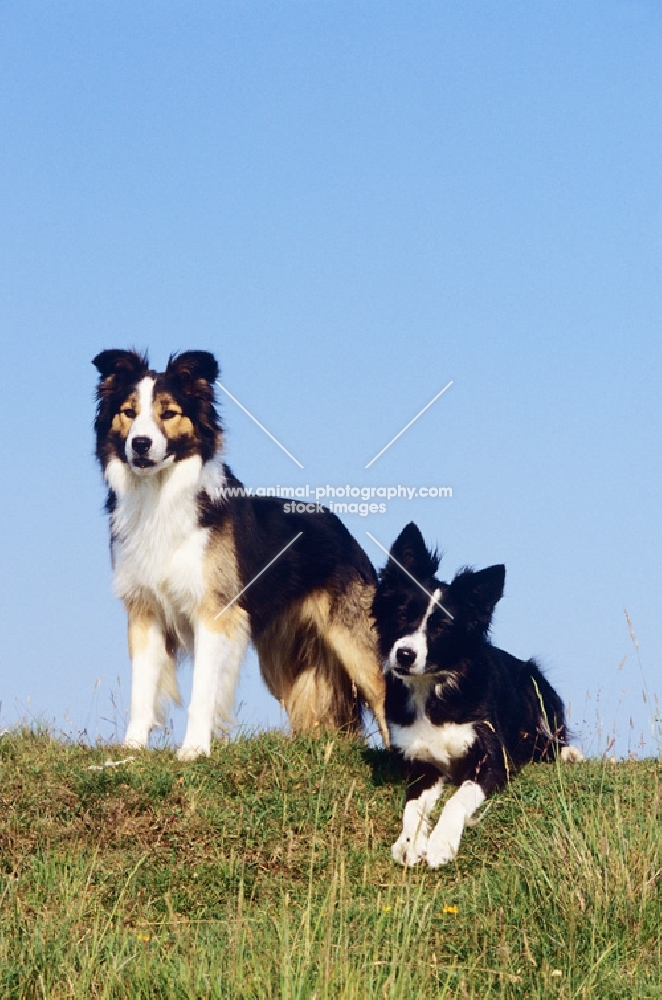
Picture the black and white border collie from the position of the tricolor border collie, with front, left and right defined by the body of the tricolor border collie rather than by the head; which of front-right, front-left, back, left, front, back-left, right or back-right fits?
left

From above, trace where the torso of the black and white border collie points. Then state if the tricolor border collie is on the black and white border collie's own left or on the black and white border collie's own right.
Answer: on the black and white border collie's own right

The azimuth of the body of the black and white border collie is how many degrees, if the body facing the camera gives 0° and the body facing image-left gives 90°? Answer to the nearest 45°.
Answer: approximately 45°

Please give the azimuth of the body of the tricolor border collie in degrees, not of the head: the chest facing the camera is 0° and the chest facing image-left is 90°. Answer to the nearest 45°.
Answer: approximately 45°

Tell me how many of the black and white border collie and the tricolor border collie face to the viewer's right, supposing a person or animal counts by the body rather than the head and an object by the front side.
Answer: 0
